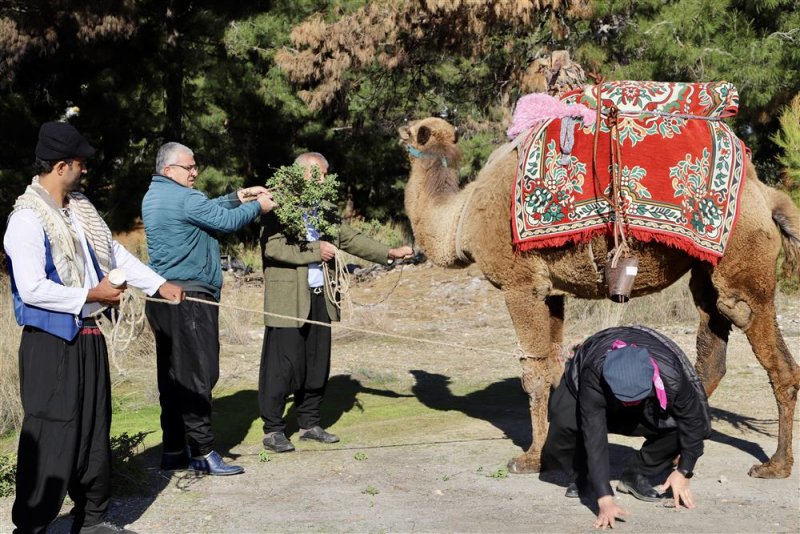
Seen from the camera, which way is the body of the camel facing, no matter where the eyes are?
to the viewer's left

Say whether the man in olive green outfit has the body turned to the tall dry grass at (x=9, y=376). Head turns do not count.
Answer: no

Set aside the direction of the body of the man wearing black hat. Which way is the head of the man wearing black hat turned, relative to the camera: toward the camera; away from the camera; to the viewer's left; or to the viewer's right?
to the viewer's right

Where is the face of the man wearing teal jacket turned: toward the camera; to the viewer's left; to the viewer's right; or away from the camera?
to the viewer's right

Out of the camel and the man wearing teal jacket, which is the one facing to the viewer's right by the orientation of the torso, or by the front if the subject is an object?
the man wearing teal jacket

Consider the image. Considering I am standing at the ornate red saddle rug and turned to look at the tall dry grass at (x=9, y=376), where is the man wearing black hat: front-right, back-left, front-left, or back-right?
front-left

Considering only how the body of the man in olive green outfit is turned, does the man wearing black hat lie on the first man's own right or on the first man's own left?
on the first man's own right

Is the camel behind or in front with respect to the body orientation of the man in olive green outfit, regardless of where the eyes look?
in front

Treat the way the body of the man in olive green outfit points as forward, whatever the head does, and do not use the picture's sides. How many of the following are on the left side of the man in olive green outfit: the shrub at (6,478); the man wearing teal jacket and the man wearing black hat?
0

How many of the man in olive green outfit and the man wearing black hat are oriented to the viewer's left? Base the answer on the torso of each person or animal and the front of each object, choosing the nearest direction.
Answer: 0

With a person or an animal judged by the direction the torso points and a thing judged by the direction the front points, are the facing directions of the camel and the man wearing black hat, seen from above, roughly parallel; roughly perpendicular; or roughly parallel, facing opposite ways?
roughly parallel, facing opposite ways

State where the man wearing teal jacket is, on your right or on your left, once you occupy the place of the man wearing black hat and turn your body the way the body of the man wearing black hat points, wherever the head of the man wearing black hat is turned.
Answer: on your left

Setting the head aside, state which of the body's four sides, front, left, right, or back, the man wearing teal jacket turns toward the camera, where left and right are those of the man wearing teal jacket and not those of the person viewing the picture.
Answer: right
